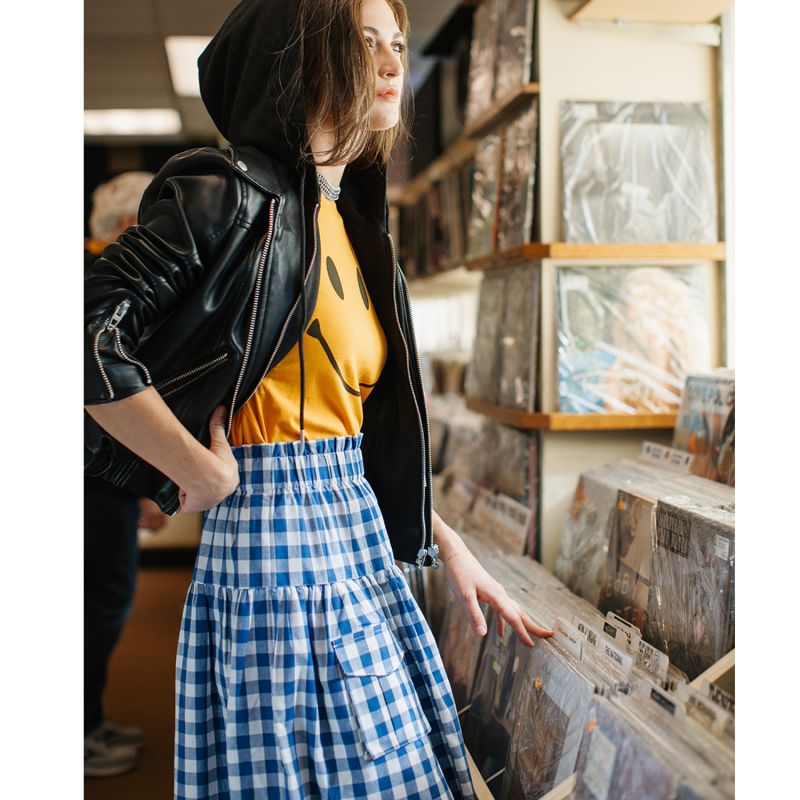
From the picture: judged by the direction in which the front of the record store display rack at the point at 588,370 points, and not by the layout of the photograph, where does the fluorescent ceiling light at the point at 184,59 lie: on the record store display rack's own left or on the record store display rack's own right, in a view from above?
on the record store display rack's own right

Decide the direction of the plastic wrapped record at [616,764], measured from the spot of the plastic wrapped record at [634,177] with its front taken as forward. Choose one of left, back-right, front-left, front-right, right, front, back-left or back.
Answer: front

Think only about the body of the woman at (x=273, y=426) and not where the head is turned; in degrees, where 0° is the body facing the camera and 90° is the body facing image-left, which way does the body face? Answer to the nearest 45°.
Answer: approximately 315°

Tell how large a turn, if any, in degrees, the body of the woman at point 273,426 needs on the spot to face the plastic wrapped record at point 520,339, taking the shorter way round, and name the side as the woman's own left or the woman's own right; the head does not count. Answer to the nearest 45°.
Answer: approximately 90° to the woman's own left

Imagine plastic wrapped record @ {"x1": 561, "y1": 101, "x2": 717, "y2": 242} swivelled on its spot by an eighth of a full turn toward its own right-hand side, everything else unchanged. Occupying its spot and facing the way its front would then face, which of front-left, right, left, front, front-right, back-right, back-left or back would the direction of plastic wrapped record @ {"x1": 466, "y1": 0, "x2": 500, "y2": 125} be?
right

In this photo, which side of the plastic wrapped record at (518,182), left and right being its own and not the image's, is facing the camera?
left

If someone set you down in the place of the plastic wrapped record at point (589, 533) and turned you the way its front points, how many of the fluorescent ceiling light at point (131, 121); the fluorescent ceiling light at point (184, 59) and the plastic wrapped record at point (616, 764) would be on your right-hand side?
2

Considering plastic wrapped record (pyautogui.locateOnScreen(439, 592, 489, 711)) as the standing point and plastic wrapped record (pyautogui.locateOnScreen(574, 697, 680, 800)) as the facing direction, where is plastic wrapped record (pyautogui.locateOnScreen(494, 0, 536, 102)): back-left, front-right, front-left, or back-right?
back-left

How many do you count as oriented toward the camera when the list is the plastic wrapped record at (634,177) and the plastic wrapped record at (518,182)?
1

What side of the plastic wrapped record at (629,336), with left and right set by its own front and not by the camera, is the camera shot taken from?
front

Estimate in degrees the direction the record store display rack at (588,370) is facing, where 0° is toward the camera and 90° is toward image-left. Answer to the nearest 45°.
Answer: approximately 45°

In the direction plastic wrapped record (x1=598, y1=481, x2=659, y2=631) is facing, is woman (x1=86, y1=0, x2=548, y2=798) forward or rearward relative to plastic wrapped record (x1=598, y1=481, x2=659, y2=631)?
forward

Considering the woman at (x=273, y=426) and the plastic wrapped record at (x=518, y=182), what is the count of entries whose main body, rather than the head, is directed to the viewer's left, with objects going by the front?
1

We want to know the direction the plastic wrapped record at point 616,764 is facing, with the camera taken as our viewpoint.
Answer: facing the viewer and to the left of the viewer

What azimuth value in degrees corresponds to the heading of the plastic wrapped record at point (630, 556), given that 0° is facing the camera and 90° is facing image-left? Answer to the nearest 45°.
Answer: approximately 45°
